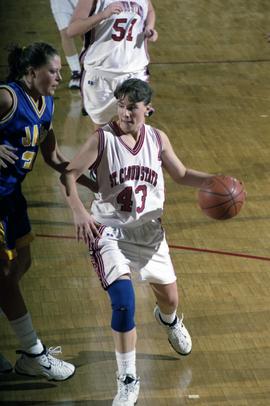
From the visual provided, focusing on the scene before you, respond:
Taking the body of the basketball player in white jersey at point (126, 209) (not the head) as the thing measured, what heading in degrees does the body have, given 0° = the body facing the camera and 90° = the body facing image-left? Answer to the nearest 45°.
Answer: approximately 0°

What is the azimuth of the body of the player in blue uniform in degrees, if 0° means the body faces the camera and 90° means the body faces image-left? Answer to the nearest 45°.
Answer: approximately 315°

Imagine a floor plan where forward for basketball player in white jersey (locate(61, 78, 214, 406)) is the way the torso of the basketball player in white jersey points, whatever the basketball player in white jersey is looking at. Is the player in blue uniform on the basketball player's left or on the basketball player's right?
on the basketball player's right

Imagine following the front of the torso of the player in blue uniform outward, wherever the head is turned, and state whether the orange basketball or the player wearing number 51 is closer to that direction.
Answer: the orange basketball

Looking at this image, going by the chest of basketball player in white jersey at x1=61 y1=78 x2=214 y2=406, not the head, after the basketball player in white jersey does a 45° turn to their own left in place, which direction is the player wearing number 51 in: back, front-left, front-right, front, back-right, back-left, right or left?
back-left

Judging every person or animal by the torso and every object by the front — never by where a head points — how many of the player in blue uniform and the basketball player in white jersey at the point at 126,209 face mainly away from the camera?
0

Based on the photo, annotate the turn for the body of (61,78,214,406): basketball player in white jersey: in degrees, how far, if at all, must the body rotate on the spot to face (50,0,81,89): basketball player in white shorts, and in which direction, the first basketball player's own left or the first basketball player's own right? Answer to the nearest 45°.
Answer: approximately 180°

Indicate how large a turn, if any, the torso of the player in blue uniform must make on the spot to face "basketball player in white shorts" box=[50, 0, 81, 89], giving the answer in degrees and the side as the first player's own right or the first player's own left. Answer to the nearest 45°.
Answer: approximately 135° to the first player's own left
